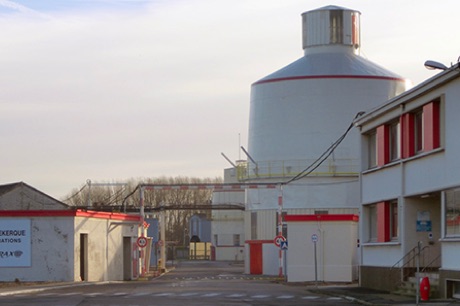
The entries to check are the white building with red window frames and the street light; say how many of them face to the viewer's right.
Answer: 0

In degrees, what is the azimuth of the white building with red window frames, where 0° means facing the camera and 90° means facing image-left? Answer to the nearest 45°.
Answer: approximately 45°

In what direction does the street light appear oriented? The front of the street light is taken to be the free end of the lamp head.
to the viewer's left
